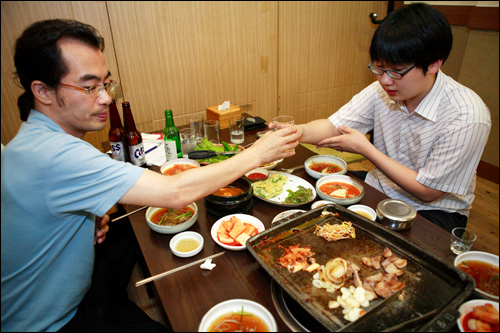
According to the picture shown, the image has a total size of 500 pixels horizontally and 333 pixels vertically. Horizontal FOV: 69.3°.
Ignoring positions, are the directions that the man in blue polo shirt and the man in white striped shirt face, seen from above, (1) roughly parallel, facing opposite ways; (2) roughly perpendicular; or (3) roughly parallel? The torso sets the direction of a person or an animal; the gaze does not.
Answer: roughly parallel, facing opposite ways

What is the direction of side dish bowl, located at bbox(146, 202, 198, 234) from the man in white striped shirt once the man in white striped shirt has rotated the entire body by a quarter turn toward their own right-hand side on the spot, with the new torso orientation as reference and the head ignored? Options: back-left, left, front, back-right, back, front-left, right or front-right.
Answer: left

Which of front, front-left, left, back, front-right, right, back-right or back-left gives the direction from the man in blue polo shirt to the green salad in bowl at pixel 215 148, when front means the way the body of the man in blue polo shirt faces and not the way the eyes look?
front-left

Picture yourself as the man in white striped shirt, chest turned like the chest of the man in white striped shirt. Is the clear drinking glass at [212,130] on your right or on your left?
on your right

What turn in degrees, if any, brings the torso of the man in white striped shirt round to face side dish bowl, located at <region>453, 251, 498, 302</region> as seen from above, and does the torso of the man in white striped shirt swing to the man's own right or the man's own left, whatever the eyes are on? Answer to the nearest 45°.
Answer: approximately 45° to the man's own left

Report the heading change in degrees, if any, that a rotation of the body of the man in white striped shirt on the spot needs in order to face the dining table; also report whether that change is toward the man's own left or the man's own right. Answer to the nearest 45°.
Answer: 0° — they already face it

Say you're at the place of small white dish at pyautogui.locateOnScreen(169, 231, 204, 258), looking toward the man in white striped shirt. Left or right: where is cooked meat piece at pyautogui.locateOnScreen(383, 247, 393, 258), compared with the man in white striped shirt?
right

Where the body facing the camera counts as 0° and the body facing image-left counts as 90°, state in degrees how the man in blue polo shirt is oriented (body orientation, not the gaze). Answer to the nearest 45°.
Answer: approximately 270°

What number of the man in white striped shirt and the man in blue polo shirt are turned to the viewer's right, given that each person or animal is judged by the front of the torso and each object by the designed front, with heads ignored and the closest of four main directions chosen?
1

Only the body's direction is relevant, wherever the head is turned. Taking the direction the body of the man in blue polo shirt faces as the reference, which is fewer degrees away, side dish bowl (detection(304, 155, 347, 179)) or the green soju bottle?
the side dish bowl

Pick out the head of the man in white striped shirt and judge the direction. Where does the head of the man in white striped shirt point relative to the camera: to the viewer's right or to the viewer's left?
to the viewer's left

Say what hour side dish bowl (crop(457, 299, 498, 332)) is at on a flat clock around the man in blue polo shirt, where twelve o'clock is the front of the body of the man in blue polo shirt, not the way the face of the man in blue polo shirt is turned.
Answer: The side dish bowl is roughly at 1 o'clock from the man in blue polo shirt.

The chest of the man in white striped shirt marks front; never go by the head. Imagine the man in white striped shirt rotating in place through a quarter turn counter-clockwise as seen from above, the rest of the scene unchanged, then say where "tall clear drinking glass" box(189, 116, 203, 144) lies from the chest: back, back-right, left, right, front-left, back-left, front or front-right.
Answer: back-right

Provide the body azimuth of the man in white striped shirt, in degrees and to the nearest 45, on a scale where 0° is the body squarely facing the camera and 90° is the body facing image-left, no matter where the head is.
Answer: approximately 45°

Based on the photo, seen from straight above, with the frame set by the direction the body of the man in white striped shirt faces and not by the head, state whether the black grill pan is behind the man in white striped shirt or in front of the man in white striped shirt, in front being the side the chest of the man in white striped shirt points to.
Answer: in front
